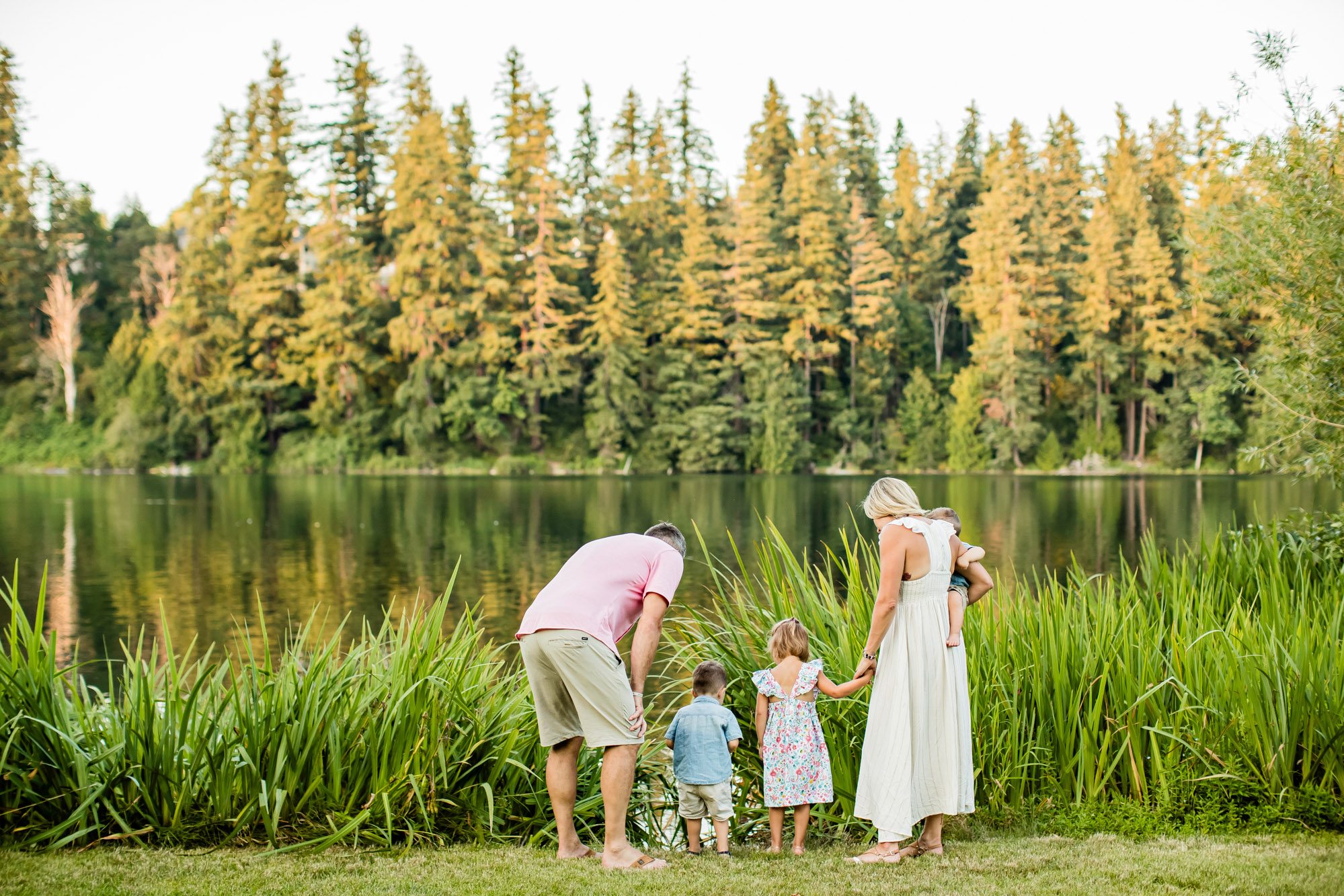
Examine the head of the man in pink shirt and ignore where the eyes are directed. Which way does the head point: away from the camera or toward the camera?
away from the camera

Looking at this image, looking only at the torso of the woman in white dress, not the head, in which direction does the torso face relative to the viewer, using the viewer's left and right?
facing away from the viewer and to the left of the viewer

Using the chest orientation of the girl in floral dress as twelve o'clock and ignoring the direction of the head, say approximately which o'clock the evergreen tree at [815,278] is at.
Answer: The evergreen tree is roughly at 12 o'clock from the girl in floral dress.

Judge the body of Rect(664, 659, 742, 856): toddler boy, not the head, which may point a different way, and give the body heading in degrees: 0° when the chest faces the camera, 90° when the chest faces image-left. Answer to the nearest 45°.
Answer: approximately 180°

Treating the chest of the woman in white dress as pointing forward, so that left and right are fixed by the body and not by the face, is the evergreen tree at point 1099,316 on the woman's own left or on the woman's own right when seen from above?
on the woman's own right

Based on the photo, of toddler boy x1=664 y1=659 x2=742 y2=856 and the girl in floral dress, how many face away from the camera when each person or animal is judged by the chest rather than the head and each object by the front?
2

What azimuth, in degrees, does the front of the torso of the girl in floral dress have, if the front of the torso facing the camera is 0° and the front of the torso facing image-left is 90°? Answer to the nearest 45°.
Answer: approximately 180°

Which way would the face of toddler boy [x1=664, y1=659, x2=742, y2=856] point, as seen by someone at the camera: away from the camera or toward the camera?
away from the camera

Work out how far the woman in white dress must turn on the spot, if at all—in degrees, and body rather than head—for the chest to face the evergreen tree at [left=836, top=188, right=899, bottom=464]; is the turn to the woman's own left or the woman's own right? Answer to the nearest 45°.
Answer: approximately 45° to the woman's own right

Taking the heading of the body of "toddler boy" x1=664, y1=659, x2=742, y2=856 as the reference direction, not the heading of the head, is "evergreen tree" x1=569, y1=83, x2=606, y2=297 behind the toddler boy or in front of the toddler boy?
in front

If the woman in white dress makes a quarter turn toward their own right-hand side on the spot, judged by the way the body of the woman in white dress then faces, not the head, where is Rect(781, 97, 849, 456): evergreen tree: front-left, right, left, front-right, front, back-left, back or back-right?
front-left
